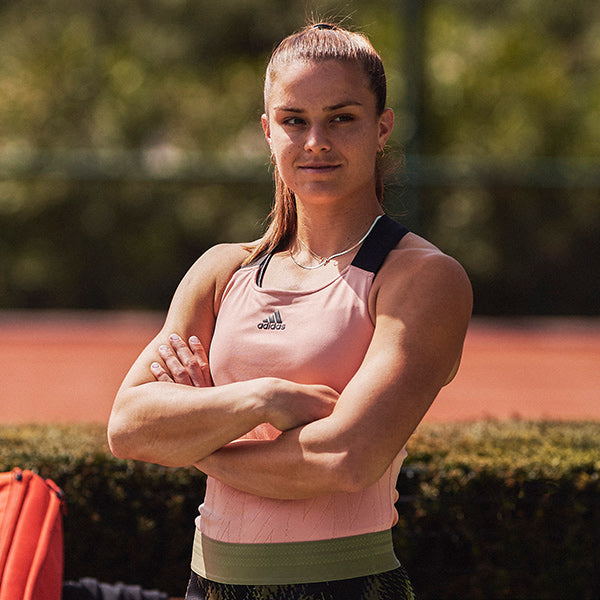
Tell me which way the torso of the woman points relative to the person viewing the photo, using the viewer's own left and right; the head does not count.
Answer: facing the viewer and to the left of the viewer
